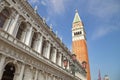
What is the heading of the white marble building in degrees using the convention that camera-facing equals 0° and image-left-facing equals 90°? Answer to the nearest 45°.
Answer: approximately 315°
